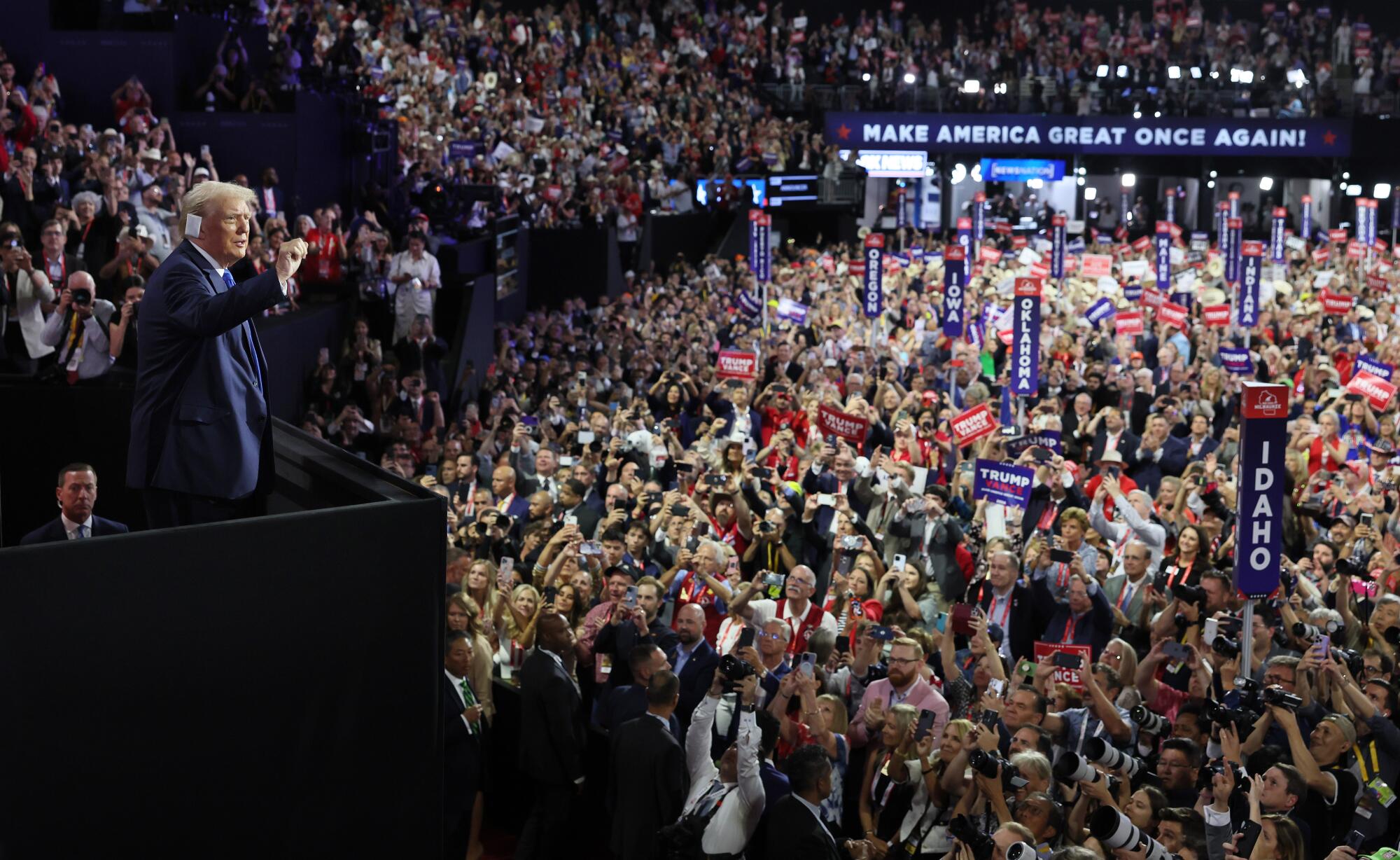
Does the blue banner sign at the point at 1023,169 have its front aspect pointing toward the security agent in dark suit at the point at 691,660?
yes

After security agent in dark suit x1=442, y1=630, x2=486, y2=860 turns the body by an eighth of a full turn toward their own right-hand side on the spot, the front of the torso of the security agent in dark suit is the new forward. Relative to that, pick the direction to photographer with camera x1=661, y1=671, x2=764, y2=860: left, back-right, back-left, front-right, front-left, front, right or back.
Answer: front-left

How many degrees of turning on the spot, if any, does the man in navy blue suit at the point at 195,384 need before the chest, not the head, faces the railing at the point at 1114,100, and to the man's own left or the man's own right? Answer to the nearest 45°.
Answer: approximately 45° to the man's own left

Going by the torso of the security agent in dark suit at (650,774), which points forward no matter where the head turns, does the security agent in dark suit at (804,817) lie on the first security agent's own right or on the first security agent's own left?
on the first security agent's own right

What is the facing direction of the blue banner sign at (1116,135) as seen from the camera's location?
facing the viewer

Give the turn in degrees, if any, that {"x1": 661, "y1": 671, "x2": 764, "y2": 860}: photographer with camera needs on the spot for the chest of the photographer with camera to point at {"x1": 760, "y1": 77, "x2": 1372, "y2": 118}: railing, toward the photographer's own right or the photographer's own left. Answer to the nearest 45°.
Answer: approximately 135° to the photographer's own right

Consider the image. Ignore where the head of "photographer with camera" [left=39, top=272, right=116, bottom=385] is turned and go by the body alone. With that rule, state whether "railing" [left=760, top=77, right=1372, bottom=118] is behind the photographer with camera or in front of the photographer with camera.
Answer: behind

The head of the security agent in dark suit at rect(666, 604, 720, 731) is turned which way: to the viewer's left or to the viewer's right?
to the viewer's left

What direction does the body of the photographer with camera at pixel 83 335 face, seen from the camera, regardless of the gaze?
toward the camera
